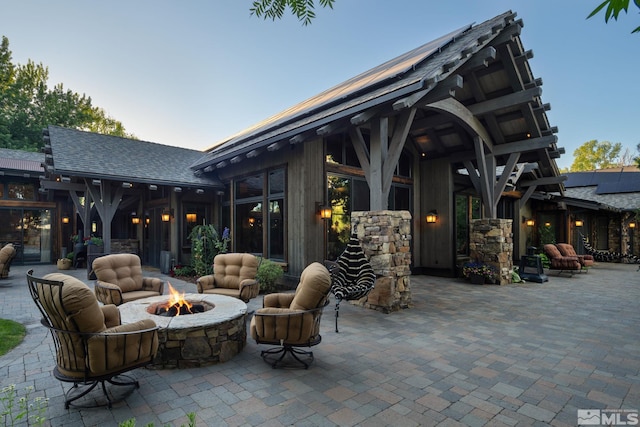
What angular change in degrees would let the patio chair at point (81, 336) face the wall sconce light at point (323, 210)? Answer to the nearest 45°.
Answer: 0° — it already faces it

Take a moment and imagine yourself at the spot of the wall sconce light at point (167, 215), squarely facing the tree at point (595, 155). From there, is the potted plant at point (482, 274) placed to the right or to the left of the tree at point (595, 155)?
right

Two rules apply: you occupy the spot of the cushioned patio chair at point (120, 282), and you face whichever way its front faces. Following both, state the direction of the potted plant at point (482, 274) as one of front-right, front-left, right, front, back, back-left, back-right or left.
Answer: front-left

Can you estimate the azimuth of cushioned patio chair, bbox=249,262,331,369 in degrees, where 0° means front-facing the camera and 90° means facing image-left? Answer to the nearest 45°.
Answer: approximately 90°

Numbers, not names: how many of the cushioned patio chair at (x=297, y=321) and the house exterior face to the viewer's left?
1

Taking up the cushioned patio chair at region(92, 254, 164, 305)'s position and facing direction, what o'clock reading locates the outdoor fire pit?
The outdoor fire pit is roughly at 1 o'clock from the cushioned patio chair.

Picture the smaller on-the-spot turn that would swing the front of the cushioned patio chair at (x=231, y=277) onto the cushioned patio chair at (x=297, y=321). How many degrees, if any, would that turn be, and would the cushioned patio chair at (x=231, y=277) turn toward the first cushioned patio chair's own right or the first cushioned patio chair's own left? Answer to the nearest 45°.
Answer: approximately 45° to the first cushioned patio chair's own left

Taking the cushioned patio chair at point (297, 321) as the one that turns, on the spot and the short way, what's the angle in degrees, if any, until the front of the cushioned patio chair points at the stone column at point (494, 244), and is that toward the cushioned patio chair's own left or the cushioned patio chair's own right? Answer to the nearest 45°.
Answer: approximately 135° to the cushioned patio chair's own right

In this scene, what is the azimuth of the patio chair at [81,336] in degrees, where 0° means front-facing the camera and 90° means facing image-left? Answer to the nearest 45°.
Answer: approximately 225°

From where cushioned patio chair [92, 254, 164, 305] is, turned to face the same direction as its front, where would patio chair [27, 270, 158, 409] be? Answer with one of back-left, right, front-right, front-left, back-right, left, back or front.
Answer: front-right

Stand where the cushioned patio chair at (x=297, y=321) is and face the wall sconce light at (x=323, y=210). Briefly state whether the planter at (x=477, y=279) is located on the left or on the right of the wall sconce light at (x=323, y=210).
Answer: right

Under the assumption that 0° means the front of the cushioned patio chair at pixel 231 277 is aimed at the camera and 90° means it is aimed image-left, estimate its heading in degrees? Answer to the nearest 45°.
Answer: approximately 45°

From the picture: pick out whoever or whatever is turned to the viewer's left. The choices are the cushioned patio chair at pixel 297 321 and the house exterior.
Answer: the cushioned patio chair

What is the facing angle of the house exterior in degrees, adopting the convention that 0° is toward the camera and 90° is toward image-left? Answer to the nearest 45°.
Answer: approximately 315°

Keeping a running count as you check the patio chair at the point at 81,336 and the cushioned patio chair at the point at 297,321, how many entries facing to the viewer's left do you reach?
1

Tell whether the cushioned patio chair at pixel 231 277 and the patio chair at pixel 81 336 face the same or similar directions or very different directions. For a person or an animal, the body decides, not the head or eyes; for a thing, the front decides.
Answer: very different directions

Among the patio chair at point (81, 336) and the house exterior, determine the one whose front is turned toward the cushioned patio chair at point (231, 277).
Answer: the patio chair

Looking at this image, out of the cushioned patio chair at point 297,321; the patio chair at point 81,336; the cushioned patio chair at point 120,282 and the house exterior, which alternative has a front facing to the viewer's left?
the cushioned patio chair at point 297,321
